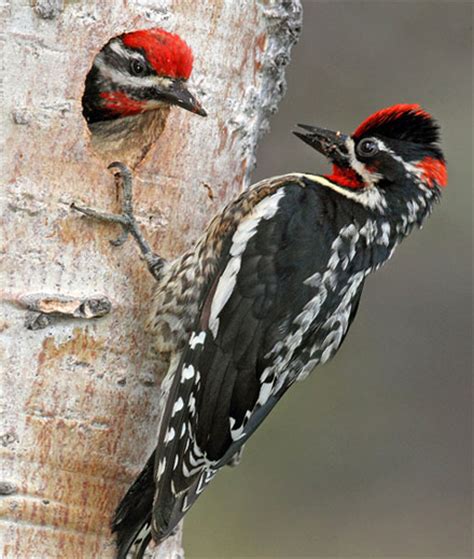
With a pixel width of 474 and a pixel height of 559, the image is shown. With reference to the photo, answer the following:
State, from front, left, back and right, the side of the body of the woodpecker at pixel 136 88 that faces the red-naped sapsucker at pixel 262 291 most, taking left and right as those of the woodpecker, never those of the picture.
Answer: front

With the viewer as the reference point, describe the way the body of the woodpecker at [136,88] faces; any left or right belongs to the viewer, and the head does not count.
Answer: facing the viewer and to the right of the viewer

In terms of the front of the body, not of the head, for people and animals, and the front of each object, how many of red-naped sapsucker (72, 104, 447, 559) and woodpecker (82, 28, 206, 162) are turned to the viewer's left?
1

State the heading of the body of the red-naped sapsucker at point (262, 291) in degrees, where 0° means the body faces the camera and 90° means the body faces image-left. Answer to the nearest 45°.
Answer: approximately 90°
